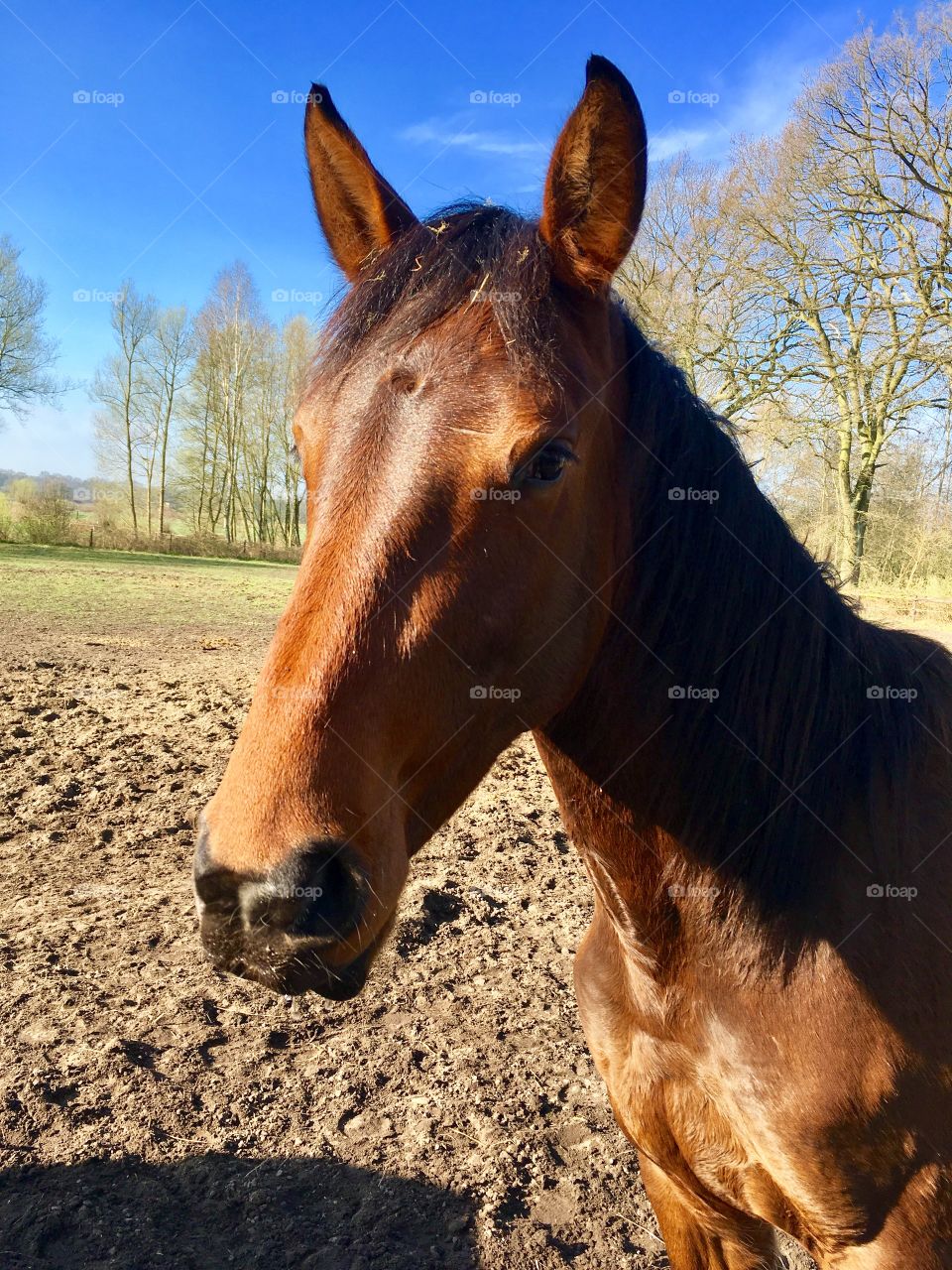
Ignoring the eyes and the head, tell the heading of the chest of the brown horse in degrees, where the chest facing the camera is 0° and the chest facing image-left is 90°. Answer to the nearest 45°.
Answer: approximately 45°
